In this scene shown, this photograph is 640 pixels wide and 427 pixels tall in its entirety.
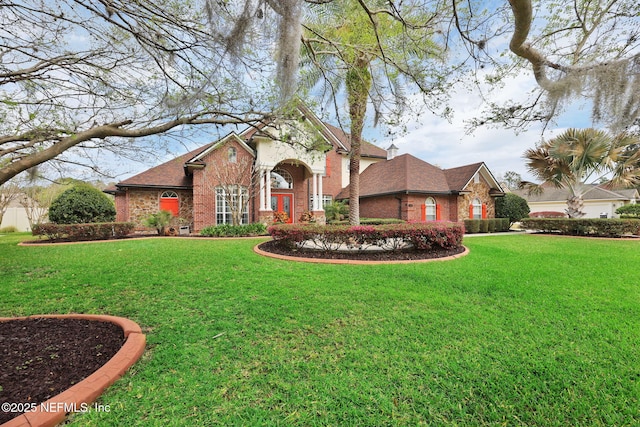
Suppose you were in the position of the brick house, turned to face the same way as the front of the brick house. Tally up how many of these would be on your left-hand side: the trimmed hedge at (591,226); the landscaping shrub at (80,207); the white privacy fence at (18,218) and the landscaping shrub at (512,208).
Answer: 2

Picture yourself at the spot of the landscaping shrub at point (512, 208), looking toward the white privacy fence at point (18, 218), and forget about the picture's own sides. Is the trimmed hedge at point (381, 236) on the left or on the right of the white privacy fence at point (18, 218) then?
left

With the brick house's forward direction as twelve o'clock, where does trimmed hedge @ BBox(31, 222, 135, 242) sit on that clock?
The trimmed hedge is roughly at 2 o'clock from the brick house.

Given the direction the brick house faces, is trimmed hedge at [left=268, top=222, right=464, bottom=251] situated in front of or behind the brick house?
in front

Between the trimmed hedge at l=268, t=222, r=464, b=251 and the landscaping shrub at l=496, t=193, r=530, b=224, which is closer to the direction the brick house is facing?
the trimmed hedge

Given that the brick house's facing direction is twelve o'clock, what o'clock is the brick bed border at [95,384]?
The brick bed border is roughly at 12 o'clock from the brick house.

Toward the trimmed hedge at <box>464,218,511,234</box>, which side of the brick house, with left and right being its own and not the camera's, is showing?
left

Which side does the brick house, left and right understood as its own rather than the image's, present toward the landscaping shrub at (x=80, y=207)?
right

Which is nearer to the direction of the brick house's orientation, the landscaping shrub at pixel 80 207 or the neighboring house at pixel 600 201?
the landscaping shrub

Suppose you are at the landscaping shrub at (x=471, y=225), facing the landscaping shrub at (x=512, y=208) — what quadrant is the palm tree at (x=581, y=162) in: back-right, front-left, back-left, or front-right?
front-right

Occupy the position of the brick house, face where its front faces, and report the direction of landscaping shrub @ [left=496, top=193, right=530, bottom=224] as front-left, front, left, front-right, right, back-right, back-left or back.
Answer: left

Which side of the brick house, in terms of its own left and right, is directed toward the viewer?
front

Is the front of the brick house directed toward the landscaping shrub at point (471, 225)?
no
